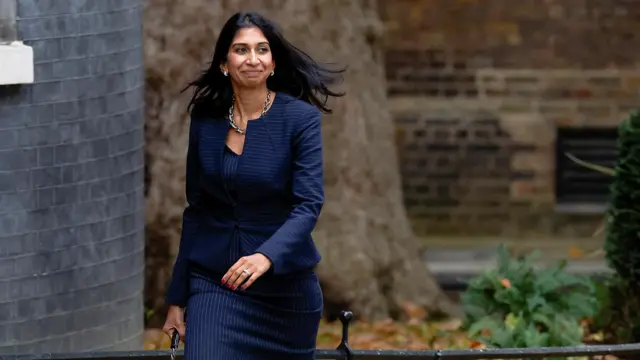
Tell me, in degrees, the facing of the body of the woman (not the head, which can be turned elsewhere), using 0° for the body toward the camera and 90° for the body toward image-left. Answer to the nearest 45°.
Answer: approximately 45°

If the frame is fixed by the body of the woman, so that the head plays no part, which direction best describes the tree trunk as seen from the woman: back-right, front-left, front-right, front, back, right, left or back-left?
back-right

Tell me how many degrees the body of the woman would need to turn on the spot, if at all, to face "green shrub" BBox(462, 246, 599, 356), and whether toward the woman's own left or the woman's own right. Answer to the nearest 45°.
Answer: approximately 180°

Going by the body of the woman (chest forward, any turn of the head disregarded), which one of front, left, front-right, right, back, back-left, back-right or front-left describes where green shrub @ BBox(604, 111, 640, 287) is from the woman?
back
